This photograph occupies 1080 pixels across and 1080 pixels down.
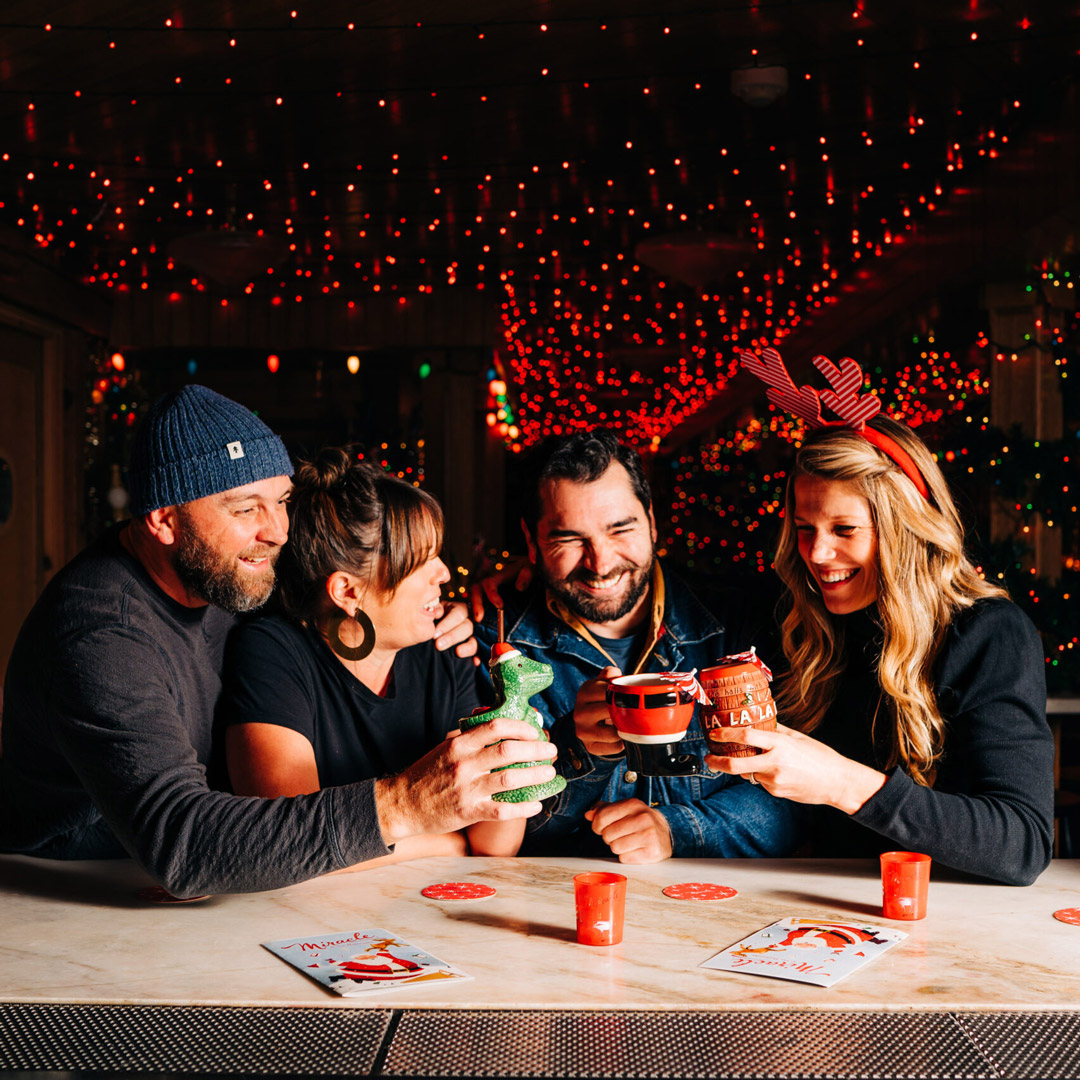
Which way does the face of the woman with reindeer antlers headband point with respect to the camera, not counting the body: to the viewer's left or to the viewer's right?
to the viewer's left

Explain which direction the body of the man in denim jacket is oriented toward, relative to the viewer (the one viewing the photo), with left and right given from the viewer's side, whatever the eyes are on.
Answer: facing the viewer

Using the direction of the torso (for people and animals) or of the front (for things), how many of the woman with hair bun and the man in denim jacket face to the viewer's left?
0

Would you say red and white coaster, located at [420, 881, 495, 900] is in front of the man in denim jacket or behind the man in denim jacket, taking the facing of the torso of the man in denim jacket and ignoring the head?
in front

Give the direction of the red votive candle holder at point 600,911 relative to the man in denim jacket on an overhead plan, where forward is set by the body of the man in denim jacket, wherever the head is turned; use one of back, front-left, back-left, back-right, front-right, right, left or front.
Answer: front

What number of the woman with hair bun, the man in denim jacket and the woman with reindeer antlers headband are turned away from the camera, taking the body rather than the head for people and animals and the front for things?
0

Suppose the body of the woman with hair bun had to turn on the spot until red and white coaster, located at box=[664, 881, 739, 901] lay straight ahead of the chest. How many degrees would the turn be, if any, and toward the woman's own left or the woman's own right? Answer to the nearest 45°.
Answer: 0° — they already face it

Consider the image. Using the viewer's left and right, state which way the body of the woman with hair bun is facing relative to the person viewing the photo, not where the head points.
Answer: facing the viewer and to the right of the viewer

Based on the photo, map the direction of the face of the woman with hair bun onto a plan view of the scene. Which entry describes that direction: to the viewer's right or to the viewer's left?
to the viewer's right

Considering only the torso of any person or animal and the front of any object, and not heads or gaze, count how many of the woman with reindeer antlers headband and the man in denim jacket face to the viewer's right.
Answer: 0
